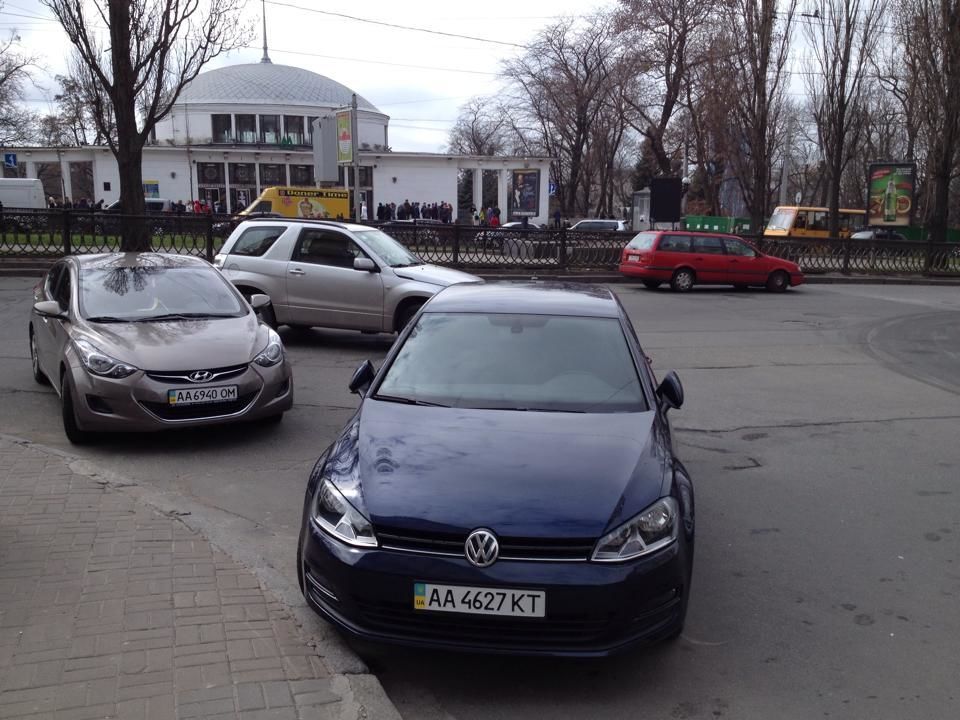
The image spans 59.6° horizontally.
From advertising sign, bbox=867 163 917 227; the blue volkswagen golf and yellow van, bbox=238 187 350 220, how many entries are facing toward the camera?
2

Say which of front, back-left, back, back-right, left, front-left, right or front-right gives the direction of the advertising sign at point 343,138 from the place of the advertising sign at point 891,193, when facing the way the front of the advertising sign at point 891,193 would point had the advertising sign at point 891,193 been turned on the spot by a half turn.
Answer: back-left

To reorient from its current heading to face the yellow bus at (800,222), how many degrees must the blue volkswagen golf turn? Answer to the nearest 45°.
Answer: approximately 180°

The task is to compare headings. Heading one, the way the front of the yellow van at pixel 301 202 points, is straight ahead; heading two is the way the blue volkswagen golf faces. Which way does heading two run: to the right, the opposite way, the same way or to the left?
to the left

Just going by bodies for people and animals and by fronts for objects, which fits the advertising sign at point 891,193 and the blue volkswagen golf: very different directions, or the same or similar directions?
same or similar directions

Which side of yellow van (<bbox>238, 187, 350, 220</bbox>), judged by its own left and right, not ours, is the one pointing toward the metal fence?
left

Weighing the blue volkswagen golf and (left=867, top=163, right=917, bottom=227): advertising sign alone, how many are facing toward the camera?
2

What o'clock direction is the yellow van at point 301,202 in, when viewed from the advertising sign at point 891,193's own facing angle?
The yellow van is roughly at 2 o'clock from the advertising sign.

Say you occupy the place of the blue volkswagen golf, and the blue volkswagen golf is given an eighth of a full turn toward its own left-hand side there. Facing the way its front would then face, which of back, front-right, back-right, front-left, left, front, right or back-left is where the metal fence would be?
back-left

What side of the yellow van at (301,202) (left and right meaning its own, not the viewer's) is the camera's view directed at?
left

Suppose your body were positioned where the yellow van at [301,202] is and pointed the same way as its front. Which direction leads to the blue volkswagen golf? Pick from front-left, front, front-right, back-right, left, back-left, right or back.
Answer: left

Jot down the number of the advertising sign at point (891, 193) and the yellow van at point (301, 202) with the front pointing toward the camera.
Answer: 1

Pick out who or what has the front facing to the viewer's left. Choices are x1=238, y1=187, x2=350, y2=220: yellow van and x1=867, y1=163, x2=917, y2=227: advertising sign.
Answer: the yellow van

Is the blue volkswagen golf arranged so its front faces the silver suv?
no

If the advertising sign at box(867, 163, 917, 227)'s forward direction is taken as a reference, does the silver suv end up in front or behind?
in front

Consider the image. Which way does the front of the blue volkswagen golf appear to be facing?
toward the camera

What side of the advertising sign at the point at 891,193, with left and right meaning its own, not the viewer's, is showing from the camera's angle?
front
